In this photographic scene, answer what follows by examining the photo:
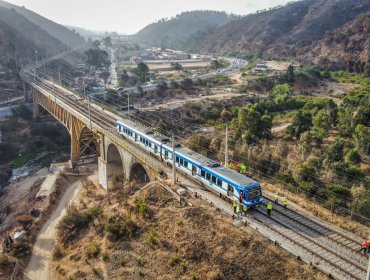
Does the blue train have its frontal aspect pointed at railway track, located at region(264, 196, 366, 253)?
yes

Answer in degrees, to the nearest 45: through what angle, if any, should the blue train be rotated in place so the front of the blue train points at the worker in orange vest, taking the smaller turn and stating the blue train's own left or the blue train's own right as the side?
0° — it already faces them

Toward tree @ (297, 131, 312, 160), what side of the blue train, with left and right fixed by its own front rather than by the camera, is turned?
left

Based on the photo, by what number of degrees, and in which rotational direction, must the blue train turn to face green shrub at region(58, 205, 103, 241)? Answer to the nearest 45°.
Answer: approximately 135° to its right

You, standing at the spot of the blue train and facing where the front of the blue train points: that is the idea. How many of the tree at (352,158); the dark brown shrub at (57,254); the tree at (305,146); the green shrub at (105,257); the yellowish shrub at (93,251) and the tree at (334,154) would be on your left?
3

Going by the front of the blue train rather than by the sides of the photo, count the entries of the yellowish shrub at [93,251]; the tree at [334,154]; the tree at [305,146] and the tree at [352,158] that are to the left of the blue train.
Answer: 3

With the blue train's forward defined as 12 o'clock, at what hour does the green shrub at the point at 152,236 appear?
The green shrub is roughly at 3 o'clock from the blue train.

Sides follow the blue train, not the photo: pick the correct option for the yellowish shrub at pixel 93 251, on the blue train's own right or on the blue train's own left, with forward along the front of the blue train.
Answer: on the blue train's own right

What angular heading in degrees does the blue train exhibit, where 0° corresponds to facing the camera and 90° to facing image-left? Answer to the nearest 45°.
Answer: approximately 315°

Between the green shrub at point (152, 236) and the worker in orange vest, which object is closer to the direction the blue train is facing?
the worker in orange vest

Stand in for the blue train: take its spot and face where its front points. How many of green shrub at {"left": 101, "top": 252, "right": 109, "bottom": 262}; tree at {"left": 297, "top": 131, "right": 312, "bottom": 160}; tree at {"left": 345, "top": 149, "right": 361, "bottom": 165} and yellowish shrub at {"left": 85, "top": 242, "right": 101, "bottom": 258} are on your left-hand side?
2
